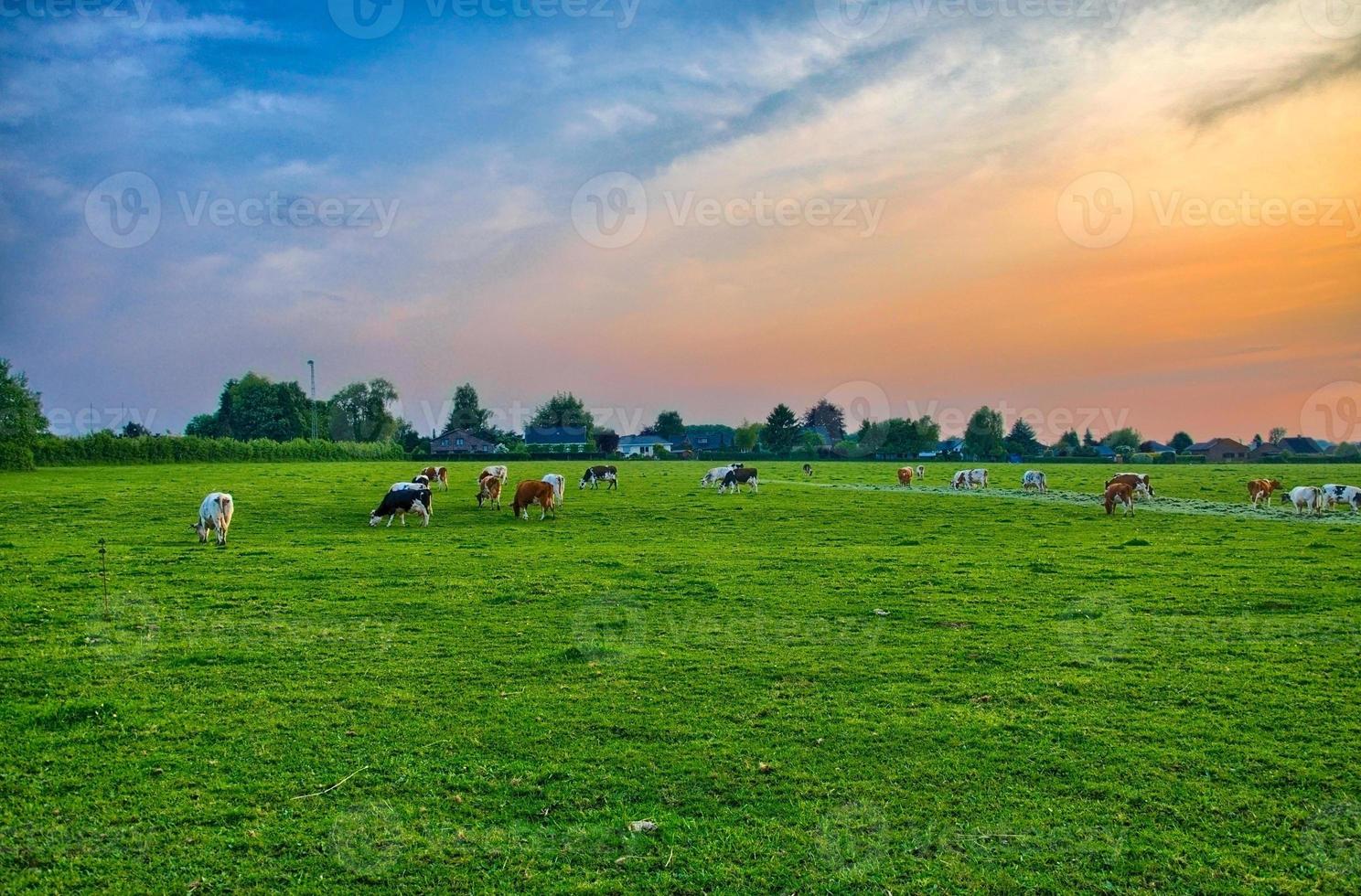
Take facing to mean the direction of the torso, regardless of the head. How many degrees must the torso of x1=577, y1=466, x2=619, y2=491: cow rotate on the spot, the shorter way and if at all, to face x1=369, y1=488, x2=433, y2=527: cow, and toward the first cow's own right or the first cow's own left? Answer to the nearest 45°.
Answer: approximately 90° to the first cow's own left

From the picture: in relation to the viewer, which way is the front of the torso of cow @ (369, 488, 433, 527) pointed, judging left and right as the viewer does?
facing to the left of the viewer

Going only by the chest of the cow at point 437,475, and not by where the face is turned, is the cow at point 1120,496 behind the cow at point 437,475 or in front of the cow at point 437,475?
behind

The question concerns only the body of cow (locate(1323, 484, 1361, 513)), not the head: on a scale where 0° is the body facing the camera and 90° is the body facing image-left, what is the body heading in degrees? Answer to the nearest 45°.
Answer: approximately 90°

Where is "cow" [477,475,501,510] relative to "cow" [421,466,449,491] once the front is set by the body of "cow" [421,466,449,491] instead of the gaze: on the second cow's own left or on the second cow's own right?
on the second cow's own left

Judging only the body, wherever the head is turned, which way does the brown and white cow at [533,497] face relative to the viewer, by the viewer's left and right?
facing to the left of the viewer

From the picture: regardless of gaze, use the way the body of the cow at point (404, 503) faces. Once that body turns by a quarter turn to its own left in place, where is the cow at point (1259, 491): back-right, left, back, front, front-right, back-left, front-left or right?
left

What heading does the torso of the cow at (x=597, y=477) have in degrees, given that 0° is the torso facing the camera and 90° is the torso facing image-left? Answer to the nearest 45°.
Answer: approximately 90°

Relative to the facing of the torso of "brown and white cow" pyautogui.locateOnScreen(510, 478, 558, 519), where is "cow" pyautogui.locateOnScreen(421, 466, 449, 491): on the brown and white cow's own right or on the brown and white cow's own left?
on the brown and white cow's own right
